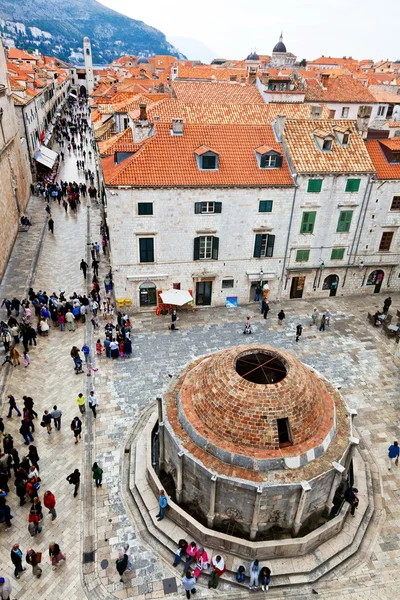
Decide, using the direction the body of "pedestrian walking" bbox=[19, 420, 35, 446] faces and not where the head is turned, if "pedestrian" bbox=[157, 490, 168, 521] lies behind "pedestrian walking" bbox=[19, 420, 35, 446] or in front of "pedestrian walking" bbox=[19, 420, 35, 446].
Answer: behind

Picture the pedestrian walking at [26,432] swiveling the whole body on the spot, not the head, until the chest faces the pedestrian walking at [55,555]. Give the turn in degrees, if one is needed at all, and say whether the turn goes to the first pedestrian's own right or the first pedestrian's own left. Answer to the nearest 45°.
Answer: approximately 135° to the first pedestrian's own left
